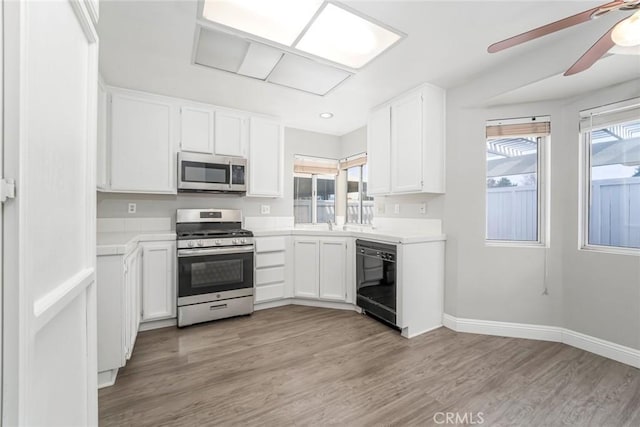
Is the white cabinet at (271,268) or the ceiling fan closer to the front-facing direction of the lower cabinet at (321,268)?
the ceiling fan

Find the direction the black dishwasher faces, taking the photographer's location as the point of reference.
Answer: facing the viewer and to the left of the viewer

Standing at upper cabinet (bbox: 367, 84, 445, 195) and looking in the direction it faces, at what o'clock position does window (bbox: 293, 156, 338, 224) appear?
The window is roughly at 3 o'clock from the upper cabinet.

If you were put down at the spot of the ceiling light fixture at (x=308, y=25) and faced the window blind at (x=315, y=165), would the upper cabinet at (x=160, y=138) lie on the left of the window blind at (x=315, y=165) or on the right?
left

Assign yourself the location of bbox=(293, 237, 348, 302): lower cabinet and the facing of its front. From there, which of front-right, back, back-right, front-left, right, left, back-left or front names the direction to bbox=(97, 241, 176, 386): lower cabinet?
front-right

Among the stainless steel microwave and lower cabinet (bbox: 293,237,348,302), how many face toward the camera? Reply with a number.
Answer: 2

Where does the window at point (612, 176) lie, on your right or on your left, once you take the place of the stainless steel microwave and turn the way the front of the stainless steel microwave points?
on your left

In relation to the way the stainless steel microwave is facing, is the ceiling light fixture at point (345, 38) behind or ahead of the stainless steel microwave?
ahead

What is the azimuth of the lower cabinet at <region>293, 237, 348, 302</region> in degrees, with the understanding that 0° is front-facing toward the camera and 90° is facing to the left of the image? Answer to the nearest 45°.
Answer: approximately 0°

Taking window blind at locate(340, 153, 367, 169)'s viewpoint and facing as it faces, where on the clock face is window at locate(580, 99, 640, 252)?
The window is roughly at 9 o'clock from the window blind.

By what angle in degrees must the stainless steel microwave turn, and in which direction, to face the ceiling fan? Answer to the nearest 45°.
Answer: approximately 45° to its left
